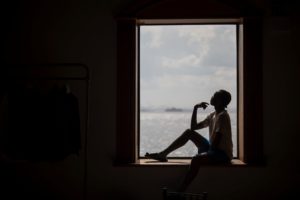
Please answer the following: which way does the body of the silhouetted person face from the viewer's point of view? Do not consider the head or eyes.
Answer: to the viewer's left

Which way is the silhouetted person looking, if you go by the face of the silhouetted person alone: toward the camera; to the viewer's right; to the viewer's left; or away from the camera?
to the viewer's left
